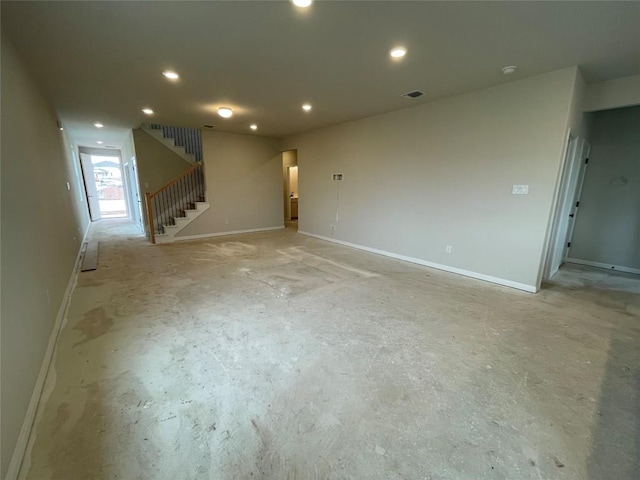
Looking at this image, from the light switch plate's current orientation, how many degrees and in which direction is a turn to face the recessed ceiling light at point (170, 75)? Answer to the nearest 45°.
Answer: approximately 45° to its right

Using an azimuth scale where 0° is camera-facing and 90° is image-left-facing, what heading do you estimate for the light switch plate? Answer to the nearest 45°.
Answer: approximately 0°

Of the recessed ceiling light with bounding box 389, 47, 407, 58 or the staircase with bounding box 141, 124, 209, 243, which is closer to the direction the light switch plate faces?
the recessed ceiling light

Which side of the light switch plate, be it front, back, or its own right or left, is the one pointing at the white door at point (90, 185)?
right

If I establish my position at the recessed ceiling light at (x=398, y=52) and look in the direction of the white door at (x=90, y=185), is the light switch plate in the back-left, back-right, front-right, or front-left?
back-right

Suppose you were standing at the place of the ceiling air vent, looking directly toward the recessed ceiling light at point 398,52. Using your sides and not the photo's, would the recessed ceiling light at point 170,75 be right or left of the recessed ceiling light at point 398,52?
right
